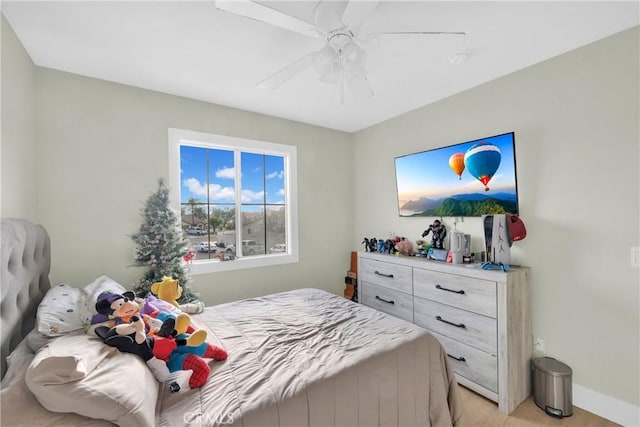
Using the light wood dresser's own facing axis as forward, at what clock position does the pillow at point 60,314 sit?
The pillow is roughly at 12 o'clock from the light wood dresser.

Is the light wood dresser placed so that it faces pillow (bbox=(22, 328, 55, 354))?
yes

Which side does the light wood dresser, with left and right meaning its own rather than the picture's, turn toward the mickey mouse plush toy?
front

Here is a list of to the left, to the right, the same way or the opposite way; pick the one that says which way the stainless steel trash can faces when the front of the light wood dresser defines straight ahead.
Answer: the same way

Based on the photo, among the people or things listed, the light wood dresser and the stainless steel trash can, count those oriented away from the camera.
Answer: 0

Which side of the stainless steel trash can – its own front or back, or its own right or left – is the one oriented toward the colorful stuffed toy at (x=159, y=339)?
front

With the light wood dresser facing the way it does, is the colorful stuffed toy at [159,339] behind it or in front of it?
in front

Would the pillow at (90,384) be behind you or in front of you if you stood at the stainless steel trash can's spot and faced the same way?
in front

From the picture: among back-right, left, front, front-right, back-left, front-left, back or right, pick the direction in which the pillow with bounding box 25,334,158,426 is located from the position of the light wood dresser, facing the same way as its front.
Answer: front

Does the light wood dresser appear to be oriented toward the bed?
yes

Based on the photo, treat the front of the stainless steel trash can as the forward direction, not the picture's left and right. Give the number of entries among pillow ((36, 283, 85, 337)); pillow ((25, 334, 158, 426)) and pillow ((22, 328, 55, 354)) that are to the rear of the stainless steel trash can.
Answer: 0

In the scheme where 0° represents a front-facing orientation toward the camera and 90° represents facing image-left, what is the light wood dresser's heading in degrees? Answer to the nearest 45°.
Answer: approximately 45°

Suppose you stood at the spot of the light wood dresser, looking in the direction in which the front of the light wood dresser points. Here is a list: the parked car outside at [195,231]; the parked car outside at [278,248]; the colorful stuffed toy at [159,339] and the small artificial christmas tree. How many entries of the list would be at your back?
0

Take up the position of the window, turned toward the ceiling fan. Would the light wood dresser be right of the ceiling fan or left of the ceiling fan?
left
